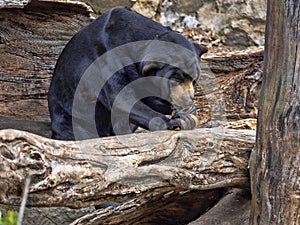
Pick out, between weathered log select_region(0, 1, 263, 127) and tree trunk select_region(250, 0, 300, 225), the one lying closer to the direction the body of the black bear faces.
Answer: the tree trunk

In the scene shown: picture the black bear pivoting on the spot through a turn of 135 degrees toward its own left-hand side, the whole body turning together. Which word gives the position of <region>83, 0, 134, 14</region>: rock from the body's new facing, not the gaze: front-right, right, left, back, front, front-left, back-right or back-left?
front

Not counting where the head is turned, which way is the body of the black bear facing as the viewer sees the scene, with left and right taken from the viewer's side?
facing the viewer and to the right of the viewer

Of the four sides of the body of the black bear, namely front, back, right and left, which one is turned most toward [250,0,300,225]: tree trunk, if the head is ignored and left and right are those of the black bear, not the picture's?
front
